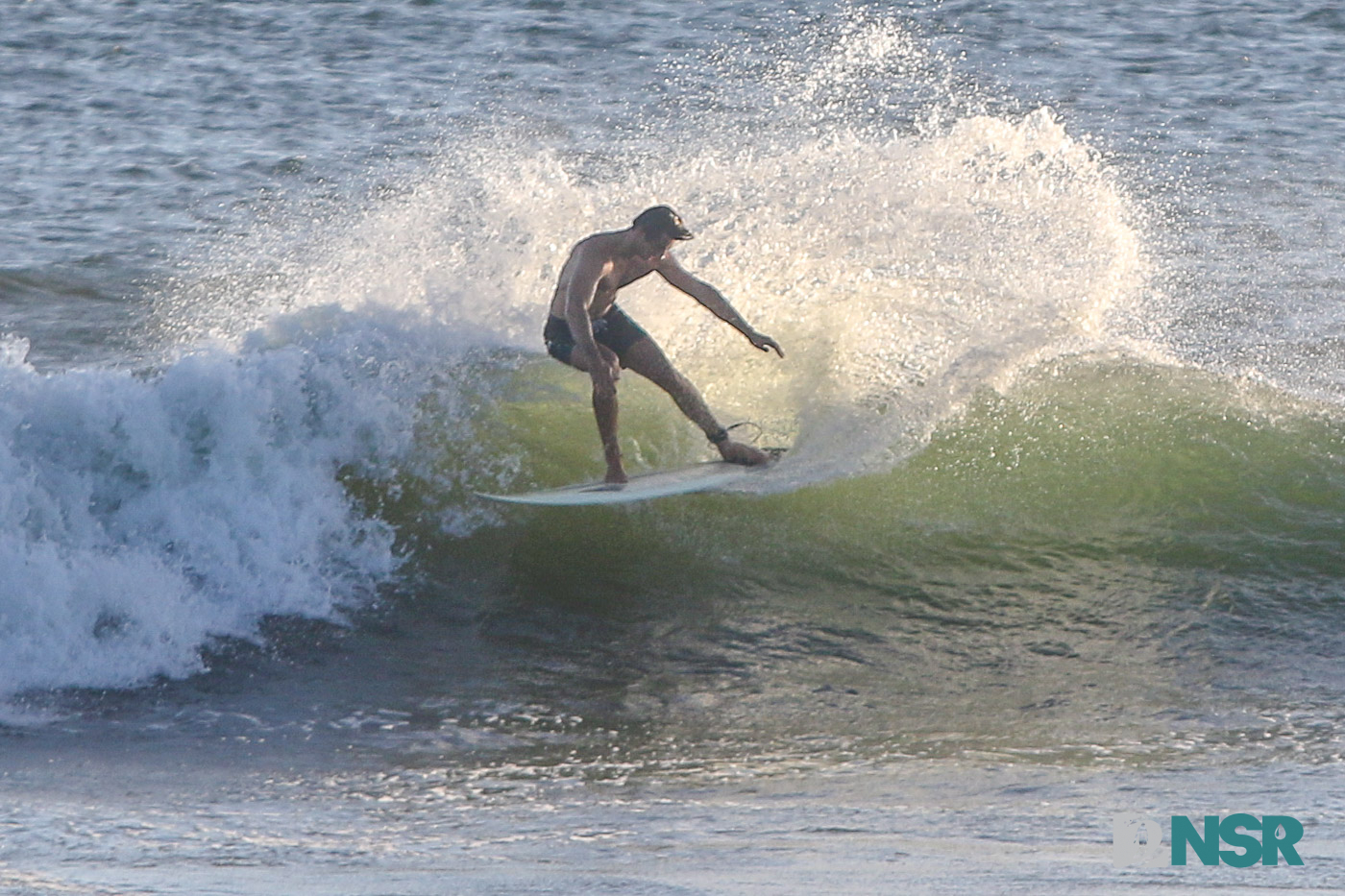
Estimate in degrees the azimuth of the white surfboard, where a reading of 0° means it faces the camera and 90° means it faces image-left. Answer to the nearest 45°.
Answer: approximately 90°

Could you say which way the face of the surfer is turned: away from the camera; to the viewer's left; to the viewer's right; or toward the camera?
to the viewer's right

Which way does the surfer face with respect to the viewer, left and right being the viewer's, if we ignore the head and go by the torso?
facing the viewer and to the right of the viewer
